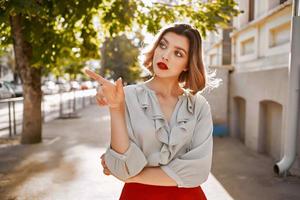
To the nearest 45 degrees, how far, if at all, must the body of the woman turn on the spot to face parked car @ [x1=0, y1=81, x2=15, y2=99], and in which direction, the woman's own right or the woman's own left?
approximately 135° to the woman's own right

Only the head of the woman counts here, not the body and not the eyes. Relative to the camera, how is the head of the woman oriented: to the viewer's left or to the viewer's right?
to the viewer's left

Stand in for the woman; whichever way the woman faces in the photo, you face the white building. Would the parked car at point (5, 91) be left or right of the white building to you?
left

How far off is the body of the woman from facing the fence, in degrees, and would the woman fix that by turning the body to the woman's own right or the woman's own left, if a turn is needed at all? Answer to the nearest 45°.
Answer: approximately 135° to the woman's own right

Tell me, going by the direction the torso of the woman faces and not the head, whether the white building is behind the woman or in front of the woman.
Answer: behind

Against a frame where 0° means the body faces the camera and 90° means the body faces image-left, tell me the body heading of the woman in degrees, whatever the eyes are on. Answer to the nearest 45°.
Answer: approximately 0°
